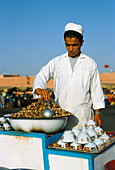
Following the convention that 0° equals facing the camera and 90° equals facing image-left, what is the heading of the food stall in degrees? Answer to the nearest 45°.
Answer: approximately 0°

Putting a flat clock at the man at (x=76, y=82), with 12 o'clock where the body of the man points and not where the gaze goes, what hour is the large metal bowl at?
The large metal bowl is roughly at 1 o'clock from the man.

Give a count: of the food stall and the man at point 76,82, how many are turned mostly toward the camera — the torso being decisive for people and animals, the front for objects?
2

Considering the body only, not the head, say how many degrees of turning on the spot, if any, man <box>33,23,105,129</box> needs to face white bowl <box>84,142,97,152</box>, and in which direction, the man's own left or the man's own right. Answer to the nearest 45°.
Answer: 0° — they already face it

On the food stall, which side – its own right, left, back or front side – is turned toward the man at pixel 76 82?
back
